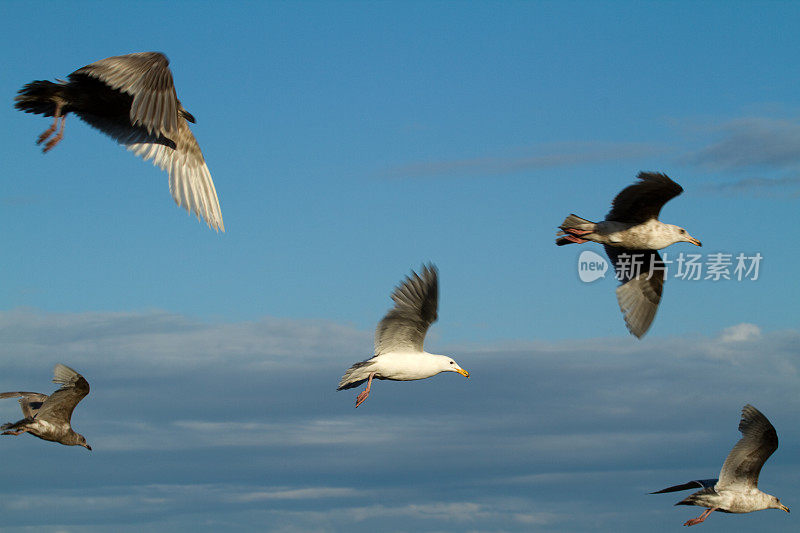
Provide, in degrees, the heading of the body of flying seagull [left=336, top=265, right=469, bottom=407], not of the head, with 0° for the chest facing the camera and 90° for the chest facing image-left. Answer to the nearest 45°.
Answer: approximately 270°

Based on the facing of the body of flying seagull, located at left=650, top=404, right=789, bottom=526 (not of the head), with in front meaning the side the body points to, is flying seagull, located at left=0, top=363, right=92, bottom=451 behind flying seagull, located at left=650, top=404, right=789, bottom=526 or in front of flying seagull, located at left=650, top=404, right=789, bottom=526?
behind

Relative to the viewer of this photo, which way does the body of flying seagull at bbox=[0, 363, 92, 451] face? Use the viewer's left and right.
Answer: facing to the right of the viewer

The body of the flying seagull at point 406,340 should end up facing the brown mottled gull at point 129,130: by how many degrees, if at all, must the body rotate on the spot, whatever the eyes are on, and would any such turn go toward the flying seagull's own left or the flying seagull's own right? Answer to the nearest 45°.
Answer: approximately 135° to the flying seagull's own right

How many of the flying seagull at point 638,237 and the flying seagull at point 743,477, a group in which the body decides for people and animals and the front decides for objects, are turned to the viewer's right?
2

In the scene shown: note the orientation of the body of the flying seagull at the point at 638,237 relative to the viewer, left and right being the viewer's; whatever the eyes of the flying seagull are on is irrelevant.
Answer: facing to the right of the viewer

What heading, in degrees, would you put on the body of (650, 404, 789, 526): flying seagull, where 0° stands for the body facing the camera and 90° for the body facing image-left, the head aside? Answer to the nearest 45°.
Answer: approximately 270°

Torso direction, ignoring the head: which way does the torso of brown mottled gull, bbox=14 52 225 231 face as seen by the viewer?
to the viewer's right

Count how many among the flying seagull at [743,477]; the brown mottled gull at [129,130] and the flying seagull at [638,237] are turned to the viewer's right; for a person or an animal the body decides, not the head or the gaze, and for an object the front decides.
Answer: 3

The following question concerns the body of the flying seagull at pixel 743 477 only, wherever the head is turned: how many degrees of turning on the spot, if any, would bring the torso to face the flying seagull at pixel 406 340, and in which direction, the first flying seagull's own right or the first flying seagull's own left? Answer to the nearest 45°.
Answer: approximately 135° to the first flying seagull's own right

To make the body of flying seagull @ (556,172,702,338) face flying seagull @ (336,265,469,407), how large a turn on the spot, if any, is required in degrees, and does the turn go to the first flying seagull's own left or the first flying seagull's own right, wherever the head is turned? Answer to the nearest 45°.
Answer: approximately 135° to the first flying seagull's own right
